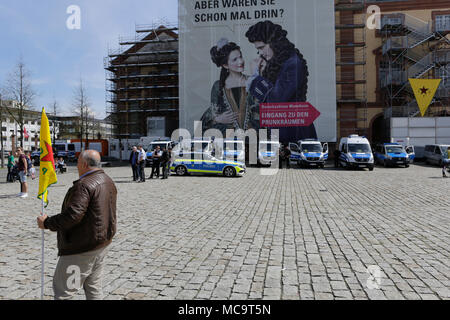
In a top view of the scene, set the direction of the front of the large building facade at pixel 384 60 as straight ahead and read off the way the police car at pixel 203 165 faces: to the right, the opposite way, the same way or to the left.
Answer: to the left

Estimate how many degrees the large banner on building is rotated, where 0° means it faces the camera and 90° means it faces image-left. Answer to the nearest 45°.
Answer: approximately 0°

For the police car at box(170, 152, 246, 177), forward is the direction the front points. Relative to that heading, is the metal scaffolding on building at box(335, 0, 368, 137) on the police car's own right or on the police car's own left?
on the police car's own left

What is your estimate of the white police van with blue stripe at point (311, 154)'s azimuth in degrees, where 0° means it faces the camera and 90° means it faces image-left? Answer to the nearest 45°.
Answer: approximately 0°

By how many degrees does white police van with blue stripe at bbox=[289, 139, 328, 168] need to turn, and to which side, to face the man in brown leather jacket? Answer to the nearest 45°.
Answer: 0° — it already faces them

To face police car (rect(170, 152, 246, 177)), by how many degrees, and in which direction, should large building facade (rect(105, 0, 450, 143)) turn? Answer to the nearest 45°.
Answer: approximately 45° to its right

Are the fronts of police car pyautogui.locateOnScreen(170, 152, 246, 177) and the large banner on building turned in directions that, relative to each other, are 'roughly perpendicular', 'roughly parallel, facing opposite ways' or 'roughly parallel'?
roughly perpendicular

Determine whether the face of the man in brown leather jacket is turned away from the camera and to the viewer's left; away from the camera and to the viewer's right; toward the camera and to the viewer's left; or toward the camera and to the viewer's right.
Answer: away from the camera and to the viewer's left

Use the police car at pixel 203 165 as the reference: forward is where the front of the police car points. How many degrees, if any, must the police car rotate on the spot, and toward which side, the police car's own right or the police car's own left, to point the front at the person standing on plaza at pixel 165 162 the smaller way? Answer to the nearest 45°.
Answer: approximately 135° to the police car's own right
